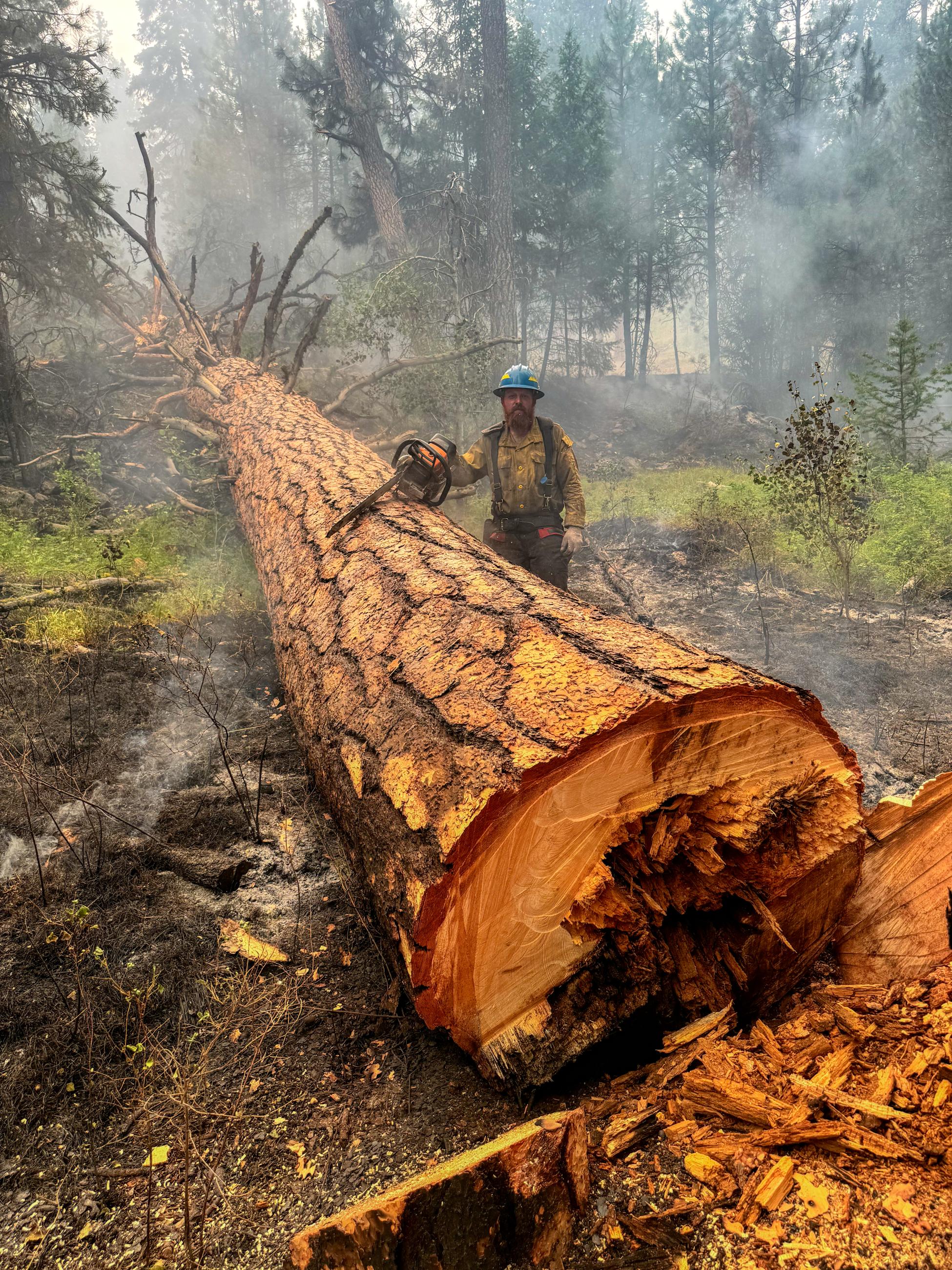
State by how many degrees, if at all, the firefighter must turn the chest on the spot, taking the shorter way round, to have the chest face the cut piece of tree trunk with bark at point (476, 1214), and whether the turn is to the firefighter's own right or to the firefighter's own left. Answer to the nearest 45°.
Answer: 0° — they already face it

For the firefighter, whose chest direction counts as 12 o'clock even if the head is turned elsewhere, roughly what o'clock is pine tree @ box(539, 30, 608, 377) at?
The pine tree is roughly at 6 o'clock from the firefighter.

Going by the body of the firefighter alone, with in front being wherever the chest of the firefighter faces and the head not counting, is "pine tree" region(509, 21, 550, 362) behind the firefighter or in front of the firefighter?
behind

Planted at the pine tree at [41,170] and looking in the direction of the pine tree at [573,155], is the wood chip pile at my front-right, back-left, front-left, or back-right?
back-right

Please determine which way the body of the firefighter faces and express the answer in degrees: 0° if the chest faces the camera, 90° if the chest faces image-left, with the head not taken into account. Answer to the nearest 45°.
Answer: approximately 0°

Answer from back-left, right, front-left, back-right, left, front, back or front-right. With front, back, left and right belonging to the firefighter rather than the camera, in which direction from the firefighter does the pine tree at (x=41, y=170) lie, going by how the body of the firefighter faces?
back-right

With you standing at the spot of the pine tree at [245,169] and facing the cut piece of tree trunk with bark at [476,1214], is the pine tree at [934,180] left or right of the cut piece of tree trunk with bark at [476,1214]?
left

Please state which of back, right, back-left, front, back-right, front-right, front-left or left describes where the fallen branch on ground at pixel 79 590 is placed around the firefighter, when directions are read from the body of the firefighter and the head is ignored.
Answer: right

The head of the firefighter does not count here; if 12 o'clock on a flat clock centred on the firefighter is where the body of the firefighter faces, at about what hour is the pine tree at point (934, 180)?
The pine tree is roughly at 7 o'clock from the firefighter.

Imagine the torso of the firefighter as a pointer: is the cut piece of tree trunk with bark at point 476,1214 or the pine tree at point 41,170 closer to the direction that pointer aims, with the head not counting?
the cut piece of tree trunk with bark

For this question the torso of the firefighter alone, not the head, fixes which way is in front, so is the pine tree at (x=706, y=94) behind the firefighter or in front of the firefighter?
behind
